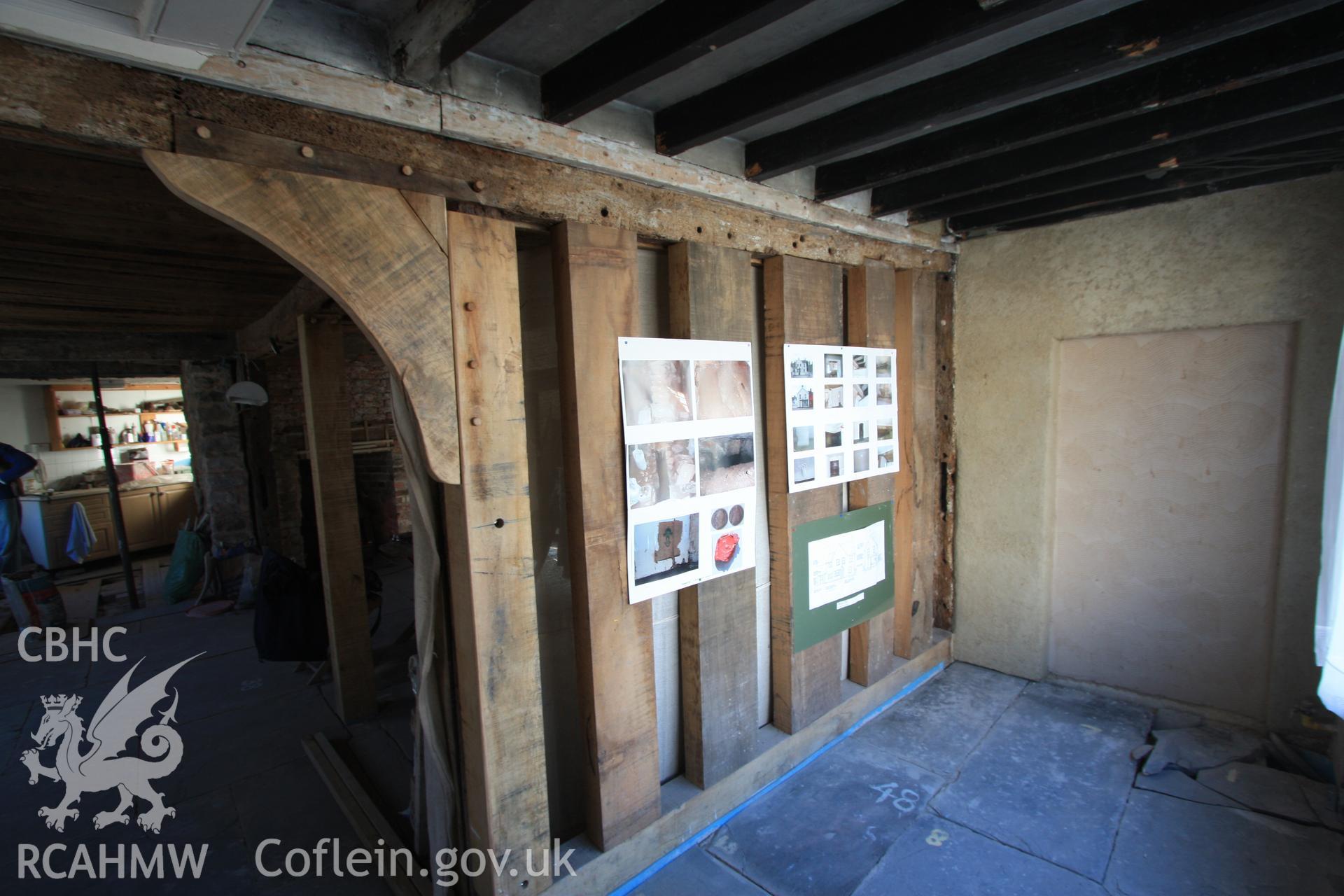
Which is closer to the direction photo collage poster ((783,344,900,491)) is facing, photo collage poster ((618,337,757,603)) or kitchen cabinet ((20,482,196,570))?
the photo collage poster

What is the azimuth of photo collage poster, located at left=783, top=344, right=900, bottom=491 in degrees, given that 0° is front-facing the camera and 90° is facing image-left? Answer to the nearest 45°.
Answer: approximately 315°

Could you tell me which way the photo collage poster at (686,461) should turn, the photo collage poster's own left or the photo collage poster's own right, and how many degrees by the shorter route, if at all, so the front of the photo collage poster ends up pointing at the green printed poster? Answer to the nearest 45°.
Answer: approximately 90° to the photo collage poster's own left

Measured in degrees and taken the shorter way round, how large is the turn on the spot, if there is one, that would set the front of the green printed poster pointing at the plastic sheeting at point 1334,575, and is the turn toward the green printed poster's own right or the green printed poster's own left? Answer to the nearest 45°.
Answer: approximately 45° to the green printed poster's own left

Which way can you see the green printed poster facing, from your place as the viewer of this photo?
facing the viewer and to the right of the viewer

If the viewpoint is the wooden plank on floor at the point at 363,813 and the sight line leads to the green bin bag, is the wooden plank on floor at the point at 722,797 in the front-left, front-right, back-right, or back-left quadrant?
back-right

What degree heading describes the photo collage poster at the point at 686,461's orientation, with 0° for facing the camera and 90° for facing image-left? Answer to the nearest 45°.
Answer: approximately 315°

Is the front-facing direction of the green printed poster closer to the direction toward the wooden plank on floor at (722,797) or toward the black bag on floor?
the wooden plank on floor

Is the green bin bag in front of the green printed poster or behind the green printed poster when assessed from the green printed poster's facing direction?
behind

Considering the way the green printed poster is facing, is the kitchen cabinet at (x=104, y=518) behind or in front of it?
behind

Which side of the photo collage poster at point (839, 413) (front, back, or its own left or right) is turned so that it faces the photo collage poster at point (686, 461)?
right
